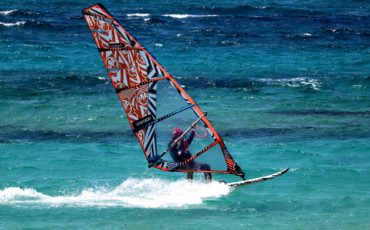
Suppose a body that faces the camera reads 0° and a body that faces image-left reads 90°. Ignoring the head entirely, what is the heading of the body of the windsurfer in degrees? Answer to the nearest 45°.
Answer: approximately 315°
